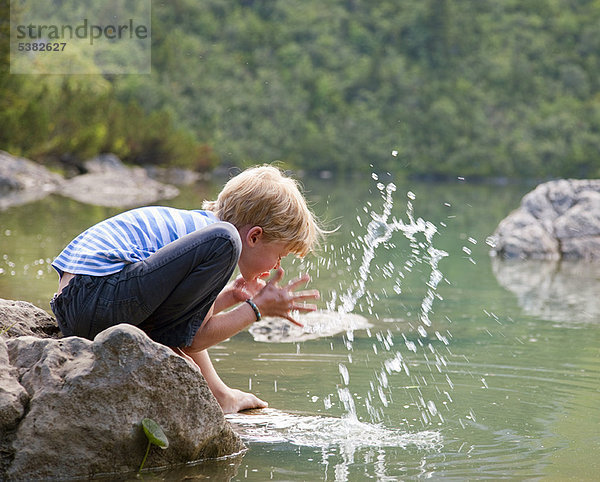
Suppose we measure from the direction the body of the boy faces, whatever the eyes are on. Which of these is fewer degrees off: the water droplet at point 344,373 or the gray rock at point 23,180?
the water droplet

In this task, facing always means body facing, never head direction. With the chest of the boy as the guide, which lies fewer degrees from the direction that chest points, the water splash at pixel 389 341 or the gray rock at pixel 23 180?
the water splash

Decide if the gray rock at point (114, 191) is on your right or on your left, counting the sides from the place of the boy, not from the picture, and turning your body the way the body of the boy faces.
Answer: on your left

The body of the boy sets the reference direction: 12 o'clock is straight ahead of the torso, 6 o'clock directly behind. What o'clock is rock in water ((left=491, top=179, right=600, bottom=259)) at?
The rock in water is roughly at 10 o'clock from the boy.

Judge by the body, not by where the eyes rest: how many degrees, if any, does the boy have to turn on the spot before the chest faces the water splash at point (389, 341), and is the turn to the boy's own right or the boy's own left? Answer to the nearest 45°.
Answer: approximately 45° to the boy's own left

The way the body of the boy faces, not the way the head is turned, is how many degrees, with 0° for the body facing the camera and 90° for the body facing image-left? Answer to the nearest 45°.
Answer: approximately 270°
